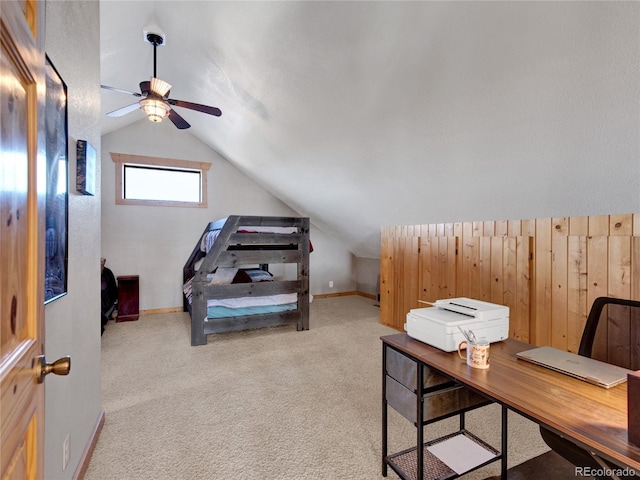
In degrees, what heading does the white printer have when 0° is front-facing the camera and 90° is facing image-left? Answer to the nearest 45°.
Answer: approximately 45°

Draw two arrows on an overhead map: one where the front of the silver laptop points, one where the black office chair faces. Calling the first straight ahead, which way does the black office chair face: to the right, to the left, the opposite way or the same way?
the opposite way

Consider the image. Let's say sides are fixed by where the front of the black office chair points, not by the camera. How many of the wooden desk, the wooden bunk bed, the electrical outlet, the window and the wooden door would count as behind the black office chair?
0

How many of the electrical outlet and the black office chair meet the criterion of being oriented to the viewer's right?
1

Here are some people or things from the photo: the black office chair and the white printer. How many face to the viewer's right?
0

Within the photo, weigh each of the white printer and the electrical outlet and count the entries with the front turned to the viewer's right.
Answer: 1

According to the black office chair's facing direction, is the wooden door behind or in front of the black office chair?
in front

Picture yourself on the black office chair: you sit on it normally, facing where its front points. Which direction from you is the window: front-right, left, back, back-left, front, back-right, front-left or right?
front-right

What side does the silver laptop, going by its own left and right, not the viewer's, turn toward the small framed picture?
back

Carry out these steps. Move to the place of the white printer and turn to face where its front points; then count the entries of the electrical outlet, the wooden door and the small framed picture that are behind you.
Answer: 0

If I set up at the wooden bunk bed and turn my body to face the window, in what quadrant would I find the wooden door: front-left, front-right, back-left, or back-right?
back-left

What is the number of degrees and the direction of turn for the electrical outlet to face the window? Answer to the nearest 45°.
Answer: approximately 90° to its left

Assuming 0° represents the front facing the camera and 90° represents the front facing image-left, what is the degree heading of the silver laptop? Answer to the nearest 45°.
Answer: approximately 225°

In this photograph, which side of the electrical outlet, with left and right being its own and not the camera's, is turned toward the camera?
right

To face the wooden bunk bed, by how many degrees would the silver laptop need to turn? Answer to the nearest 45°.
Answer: approximately 135° to its left

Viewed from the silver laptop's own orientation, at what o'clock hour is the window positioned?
The window is roughly at 8 o'clock from the silver laptop.
